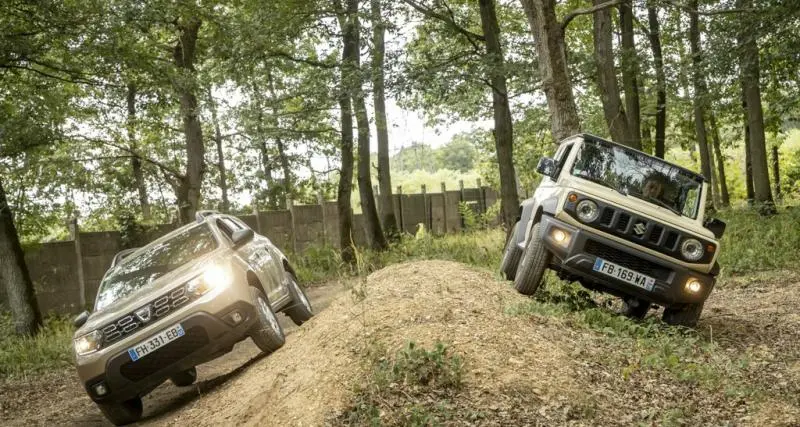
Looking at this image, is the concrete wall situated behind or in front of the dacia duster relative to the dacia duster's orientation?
behind

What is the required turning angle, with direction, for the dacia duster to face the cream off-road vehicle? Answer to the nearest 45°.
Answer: approximately 135° to its left

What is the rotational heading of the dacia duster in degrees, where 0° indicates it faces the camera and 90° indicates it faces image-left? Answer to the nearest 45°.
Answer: approximately 45°
